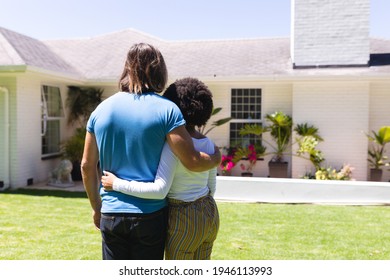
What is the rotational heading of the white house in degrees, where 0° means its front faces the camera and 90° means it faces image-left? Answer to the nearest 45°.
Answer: approximately 0°

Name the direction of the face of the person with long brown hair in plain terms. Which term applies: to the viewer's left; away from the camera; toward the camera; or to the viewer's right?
away from the camera

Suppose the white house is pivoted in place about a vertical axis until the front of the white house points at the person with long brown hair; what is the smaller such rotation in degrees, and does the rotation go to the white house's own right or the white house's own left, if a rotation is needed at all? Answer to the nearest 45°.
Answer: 0° — it already faces them
